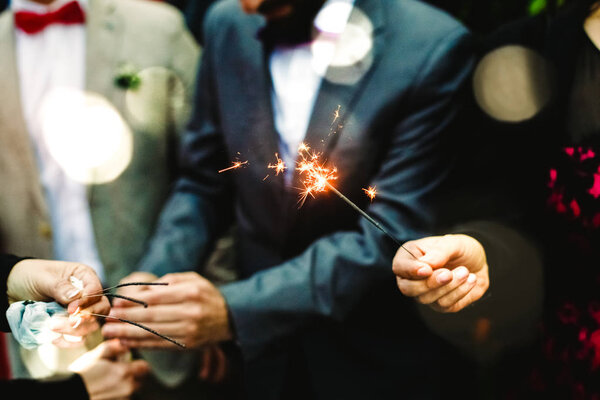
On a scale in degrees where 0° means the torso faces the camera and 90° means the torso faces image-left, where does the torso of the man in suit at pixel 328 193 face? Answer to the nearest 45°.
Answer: approximately 45°

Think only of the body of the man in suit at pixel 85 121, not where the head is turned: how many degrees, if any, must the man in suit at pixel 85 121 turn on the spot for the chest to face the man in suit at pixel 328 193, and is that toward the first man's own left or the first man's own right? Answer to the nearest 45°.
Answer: approximately 45° to the first man's own left

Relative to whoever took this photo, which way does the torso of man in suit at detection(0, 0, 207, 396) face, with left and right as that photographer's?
facing the viewer

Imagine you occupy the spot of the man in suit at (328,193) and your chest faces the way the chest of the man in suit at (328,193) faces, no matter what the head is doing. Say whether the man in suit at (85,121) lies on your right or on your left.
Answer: on your right

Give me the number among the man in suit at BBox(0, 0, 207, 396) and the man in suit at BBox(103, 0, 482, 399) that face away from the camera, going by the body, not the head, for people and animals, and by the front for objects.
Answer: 0
